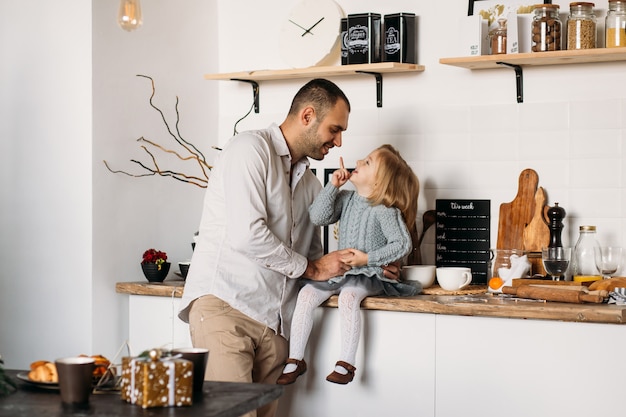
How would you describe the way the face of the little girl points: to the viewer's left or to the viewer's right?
to the viewer's left

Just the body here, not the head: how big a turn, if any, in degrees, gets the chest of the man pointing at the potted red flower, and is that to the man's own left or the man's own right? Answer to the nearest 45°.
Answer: approximately 135° to the man's own left

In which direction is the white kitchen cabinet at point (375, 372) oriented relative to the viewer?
toward the camera

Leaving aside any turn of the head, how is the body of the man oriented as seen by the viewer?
to the viewer's right

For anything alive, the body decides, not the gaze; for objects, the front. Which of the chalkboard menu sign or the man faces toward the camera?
the chalkboard menu sign

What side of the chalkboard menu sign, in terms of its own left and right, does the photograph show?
front

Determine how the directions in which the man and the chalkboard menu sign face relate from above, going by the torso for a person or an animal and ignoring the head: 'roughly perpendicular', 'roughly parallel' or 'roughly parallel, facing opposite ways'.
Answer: roughly perpendicular

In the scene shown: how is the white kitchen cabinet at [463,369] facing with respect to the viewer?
toward the camera

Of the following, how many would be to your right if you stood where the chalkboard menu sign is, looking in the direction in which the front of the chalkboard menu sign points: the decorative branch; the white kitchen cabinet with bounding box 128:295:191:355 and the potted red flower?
3

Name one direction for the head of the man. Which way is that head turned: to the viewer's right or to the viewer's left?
to the viewer's right

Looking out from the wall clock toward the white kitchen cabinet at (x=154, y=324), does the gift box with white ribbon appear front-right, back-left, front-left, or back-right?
front-left

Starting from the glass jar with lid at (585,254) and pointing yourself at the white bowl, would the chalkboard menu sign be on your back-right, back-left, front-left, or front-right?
front-right

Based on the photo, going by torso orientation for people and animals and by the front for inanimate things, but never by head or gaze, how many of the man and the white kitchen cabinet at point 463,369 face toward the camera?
1

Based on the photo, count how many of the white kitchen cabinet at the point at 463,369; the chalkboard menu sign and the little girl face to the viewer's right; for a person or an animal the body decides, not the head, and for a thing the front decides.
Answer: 0
